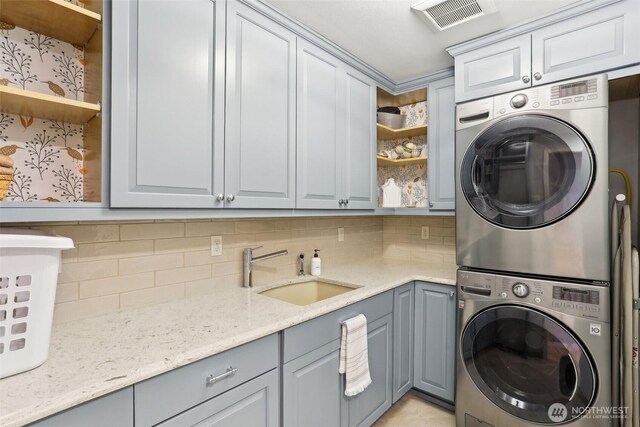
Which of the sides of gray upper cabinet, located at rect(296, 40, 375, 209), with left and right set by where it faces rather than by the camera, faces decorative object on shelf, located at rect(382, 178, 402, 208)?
left

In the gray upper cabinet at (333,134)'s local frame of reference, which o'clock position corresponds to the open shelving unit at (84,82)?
The open shelving unit is roughly at 3 o'clock from the gray upper cabinet.

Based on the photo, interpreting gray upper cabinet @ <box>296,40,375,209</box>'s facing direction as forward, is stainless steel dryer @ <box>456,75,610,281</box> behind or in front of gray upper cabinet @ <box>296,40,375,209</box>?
in front

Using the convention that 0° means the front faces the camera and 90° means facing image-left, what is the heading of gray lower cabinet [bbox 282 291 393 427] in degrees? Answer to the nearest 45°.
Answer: approximately 315°

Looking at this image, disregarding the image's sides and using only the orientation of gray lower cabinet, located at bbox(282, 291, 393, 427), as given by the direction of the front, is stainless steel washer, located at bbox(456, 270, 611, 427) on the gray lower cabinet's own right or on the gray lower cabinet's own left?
on the gray lower cabinet's own left

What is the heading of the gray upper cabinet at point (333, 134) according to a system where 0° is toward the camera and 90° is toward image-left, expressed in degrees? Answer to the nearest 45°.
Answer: approximately 315°

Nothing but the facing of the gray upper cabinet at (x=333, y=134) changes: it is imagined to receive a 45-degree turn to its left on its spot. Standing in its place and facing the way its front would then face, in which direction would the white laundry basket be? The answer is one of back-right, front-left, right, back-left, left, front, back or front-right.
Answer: back-right

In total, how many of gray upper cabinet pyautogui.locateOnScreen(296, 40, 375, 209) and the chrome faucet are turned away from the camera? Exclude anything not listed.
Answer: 0
